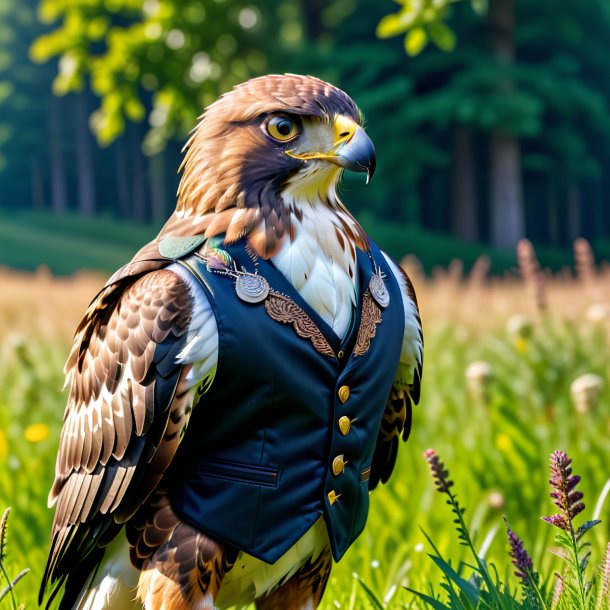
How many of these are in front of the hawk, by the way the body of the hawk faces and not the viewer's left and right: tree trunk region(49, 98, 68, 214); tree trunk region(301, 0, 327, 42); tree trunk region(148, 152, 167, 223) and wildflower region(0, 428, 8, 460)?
0

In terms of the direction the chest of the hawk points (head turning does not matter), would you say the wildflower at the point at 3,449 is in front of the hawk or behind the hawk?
behind

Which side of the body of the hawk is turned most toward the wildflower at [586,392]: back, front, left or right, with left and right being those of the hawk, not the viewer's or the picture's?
left

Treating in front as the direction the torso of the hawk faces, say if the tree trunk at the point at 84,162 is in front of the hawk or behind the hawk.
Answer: behind

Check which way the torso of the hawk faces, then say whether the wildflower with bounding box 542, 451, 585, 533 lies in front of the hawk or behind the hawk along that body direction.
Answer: in front

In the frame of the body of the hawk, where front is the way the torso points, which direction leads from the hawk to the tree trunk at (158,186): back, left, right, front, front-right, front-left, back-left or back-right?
back-left

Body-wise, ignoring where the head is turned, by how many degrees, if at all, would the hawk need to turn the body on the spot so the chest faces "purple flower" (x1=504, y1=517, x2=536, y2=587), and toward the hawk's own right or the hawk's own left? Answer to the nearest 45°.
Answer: approximately 45° to the hawk's own left

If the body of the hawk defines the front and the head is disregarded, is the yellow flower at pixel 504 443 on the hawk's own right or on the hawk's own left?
on the hawk's own left

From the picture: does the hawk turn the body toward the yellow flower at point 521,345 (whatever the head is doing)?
no

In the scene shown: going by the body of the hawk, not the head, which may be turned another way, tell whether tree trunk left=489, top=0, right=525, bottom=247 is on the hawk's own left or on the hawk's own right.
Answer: on the hawk's own left

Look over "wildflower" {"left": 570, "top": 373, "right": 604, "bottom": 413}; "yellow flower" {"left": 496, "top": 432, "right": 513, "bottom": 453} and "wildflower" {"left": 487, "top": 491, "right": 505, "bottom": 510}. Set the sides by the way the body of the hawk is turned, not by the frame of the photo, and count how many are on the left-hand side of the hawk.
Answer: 3

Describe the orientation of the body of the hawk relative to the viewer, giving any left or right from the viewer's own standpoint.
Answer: facing the viewer and to the right of the viewer

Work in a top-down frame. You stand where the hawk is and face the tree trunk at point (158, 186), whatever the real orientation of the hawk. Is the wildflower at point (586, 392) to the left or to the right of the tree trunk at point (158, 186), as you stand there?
right

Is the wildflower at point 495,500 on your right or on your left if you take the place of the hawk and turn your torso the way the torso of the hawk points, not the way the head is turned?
on your left

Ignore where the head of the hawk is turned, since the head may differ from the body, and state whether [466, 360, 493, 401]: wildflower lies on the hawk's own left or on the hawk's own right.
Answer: on the hawk's own left

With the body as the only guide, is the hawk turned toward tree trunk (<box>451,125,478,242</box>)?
no

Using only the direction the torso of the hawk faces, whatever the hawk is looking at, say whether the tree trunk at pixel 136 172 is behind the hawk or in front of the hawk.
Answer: behind

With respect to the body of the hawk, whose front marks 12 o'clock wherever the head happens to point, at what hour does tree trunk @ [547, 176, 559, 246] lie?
The tree trunk is roughly at 8 o'clock from the hawk.
